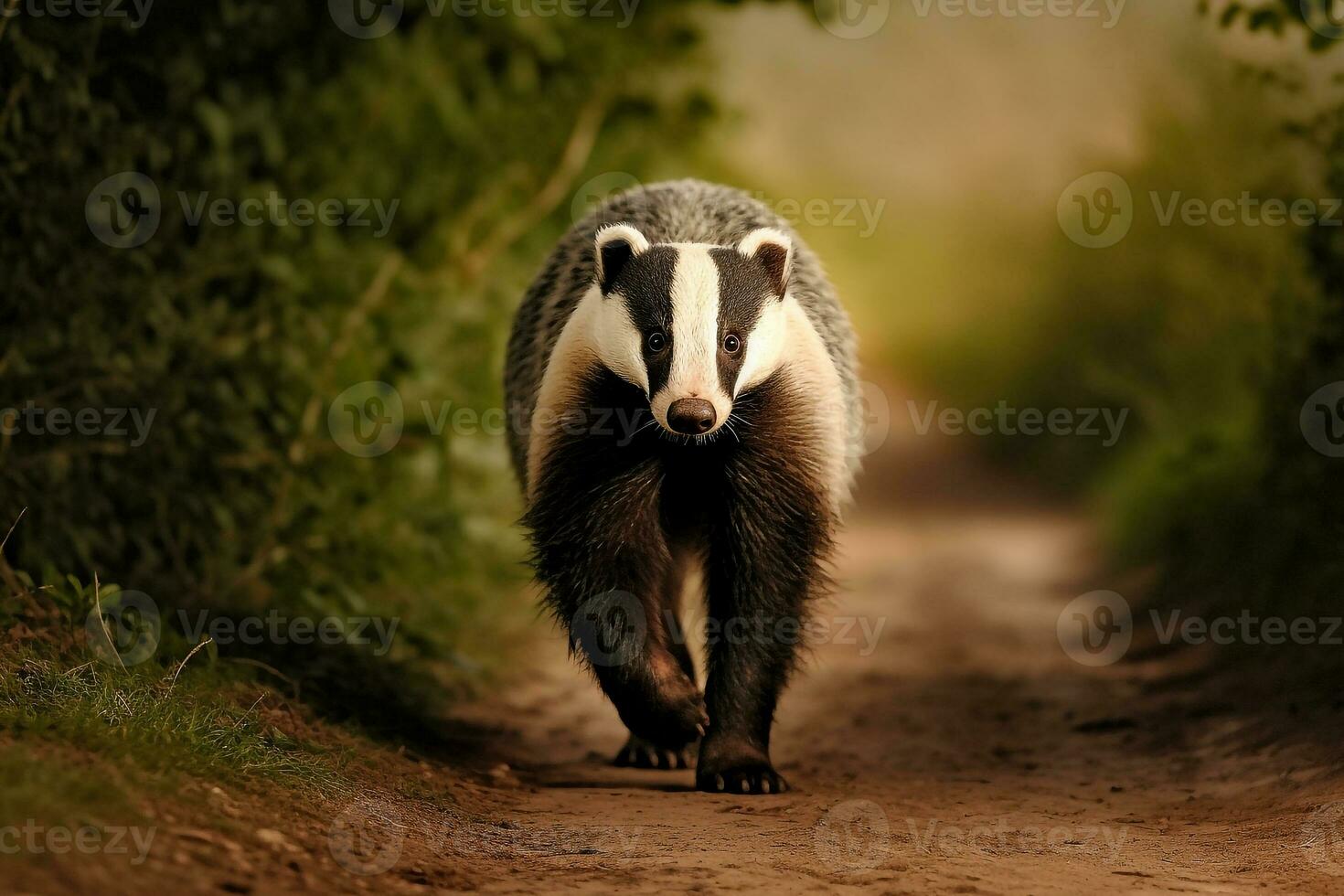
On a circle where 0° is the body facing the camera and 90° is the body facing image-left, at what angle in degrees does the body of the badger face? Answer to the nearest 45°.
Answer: approximately 0°

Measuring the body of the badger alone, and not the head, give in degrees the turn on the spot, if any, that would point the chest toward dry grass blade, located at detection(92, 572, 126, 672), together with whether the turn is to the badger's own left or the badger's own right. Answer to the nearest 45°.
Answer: approximately 90° to the badger's own right
